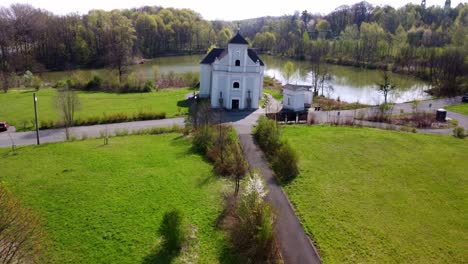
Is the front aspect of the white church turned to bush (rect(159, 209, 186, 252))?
yes

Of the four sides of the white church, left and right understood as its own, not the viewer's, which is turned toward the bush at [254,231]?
front

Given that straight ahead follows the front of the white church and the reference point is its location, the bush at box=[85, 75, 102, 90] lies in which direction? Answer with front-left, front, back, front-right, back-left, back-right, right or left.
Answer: back-right

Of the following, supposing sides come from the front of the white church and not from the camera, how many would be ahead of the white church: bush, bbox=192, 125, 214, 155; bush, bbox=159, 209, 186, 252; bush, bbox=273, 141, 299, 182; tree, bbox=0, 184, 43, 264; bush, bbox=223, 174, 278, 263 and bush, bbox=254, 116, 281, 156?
6

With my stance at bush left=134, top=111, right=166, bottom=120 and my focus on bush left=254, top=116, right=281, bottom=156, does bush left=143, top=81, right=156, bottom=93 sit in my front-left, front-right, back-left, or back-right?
back-left

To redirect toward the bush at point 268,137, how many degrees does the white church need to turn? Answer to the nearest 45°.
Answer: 0° — it already faces it

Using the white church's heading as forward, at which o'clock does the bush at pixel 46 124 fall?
The bush is roughly at 2 o'clock from the white church.

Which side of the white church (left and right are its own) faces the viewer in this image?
front

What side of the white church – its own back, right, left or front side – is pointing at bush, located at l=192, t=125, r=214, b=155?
front

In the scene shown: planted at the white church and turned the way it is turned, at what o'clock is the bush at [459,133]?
The bush is roughly at 10 o'clock from the white church.

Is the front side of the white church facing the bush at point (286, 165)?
yes

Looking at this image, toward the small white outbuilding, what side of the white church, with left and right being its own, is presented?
left

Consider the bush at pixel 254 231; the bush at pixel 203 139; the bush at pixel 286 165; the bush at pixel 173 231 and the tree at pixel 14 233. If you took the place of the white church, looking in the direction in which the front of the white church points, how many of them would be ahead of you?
5

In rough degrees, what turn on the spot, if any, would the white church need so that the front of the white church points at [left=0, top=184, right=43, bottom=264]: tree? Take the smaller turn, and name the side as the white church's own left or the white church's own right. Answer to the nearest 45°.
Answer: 0° — it already faces it

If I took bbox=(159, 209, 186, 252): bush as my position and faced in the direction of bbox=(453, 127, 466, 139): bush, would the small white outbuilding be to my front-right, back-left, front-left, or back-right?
front-left
